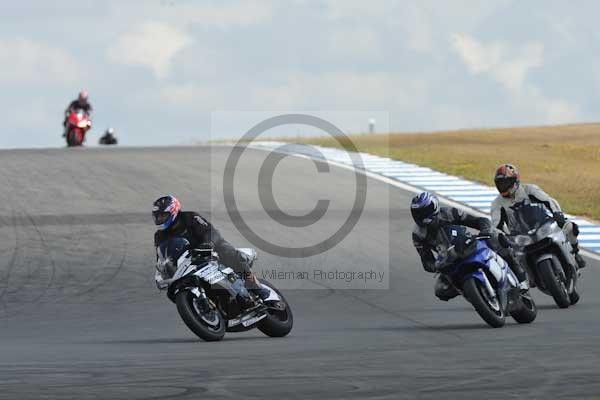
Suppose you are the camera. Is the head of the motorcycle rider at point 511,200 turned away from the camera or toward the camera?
toward the camera

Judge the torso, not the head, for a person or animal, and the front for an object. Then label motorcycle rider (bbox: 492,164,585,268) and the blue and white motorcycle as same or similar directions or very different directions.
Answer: same or similar directions

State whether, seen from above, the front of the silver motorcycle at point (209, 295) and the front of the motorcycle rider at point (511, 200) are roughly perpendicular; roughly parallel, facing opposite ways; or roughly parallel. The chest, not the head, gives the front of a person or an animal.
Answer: roughly parallel

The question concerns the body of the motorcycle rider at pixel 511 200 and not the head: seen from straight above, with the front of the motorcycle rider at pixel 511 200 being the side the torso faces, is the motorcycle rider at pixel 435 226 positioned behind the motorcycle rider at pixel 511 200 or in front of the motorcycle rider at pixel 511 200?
in front

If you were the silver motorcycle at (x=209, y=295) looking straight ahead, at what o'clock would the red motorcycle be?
The red motorcycle is roughly at 4 o'clock from the silver motorcycle.

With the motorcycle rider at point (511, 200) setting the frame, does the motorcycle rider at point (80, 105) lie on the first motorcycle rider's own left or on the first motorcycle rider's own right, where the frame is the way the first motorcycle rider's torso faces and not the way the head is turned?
on the first motorcycle rider's own right

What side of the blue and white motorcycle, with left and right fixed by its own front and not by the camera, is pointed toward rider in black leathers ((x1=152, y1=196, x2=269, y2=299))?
front

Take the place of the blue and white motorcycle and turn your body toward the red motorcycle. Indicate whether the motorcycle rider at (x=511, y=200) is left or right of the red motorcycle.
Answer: right

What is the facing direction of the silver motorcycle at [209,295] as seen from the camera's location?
facing the viewer and to the left of the viewer

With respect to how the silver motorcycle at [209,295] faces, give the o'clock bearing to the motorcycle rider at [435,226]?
The motorcycle rider is roughly at 7 o'clock from the silver motorcycle.

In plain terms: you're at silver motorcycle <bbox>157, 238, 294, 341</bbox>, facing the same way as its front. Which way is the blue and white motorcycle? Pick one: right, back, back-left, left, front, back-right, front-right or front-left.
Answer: back-left

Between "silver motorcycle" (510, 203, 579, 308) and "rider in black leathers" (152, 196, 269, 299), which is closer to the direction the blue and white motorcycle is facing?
the rider in black leathers

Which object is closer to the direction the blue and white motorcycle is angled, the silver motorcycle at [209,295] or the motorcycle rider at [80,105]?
the silver motorcycle

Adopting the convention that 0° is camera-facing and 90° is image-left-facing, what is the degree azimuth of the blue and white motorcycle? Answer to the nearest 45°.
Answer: approximately 45°
